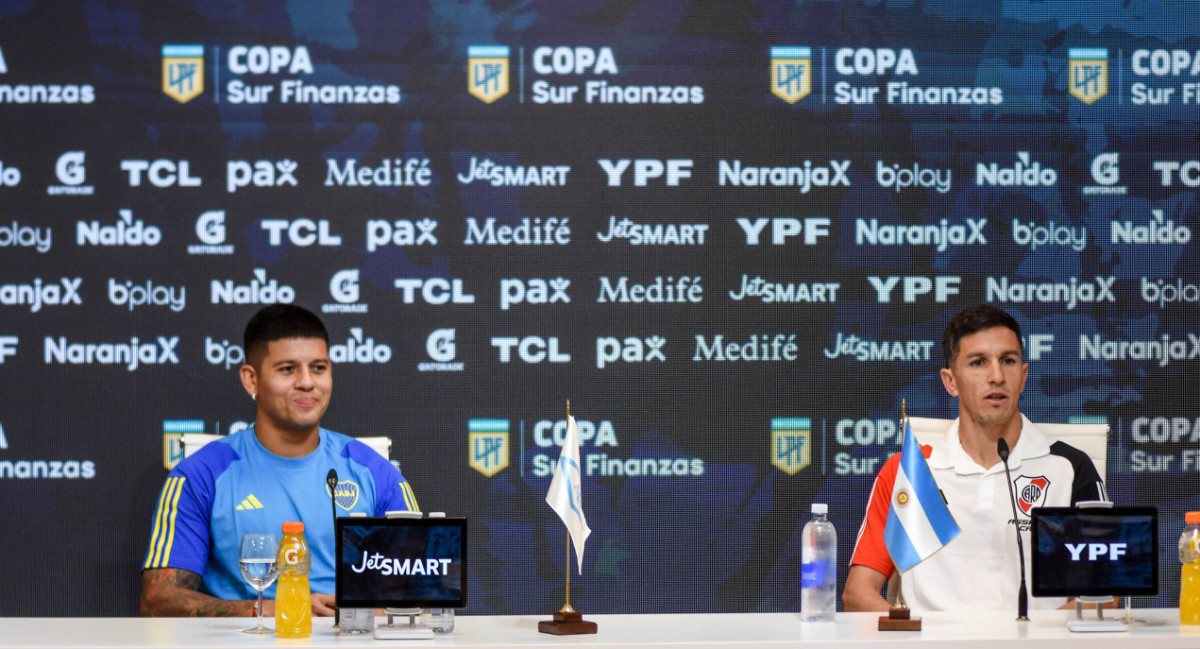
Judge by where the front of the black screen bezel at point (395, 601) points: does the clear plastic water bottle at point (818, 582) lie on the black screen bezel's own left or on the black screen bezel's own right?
on the black screen bezel's own left

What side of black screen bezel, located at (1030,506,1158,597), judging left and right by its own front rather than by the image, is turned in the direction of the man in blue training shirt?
right

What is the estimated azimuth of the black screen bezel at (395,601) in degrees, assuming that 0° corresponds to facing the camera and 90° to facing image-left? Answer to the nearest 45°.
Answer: approximately 0°

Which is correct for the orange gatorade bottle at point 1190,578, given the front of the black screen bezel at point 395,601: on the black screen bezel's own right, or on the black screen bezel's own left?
on the black screen bezel's own left

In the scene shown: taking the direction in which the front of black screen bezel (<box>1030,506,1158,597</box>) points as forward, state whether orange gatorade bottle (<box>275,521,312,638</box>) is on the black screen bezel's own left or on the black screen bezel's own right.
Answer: on the black screen bezel's own right
